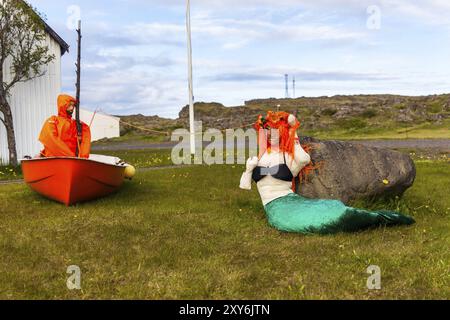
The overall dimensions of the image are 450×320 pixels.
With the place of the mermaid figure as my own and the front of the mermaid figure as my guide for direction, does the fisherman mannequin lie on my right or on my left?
on my right

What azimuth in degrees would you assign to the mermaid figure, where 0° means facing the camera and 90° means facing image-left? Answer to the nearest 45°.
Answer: approximately 0°

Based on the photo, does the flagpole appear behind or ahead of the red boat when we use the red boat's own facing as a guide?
behind

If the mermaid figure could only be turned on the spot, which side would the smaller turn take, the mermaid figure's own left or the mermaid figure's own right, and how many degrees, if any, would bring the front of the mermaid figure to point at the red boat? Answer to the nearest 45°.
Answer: approximately 90° to the mermaid figure's own right
